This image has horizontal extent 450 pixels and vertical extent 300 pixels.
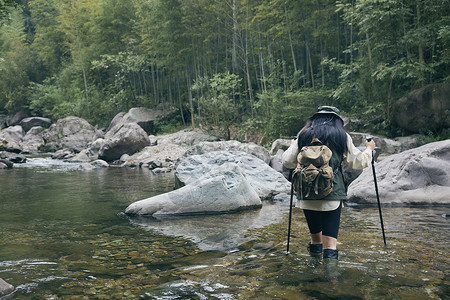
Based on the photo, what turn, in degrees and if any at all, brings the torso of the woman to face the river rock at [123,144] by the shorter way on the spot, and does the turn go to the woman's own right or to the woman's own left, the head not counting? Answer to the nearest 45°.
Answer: approximately 45° to the woman's own left

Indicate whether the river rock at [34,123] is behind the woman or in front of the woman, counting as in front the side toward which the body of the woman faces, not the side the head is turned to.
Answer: in front

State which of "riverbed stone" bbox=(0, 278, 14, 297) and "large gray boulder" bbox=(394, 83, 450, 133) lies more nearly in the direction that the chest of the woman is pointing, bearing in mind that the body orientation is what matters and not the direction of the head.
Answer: the large gray boulder

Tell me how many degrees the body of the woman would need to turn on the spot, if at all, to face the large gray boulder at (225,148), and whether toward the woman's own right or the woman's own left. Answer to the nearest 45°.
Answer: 0° — they already face it

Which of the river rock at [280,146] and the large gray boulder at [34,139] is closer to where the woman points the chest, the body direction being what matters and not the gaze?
the river rock

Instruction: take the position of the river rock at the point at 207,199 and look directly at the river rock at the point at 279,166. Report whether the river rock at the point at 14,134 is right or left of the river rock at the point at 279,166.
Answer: left

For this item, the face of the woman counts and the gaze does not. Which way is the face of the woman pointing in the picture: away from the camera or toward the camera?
away from the camera

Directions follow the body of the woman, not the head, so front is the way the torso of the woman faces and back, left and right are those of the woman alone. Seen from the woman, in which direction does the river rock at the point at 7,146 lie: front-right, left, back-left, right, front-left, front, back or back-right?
front-left

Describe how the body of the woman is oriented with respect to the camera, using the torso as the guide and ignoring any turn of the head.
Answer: away from the camera

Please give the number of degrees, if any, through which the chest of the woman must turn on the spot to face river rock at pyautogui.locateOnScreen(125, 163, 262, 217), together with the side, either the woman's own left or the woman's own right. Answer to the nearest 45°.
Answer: approximately 45° to the woman's own left

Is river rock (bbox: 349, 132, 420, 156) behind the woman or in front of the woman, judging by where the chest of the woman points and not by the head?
in front
